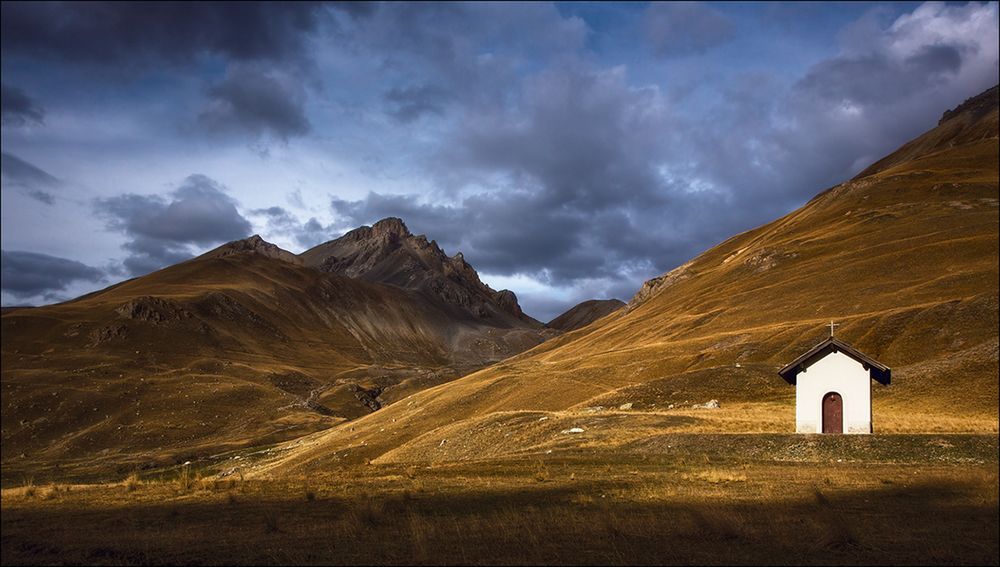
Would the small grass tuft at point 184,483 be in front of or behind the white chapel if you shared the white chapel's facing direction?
in front

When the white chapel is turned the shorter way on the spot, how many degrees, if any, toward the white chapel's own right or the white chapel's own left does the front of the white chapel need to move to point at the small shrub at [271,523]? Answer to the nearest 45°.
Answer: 0° — it already faces it

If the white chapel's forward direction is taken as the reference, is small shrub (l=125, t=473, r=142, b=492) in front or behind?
in front

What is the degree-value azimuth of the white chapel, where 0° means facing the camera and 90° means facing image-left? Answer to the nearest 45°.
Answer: approximately 0°
